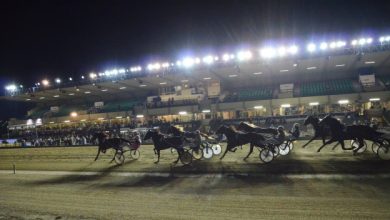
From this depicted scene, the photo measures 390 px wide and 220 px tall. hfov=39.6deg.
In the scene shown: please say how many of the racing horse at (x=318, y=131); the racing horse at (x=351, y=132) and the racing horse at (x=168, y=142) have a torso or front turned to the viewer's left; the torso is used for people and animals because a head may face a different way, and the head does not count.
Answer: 3

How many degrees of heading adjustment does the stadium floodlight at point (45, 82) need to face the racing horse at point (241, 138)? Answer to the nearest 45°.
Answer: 0° — it already faces it

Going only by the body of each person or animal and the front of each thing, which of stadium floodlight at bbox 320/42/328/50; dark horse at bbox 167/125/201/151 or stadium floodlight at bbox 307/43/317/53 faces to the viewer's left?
the dark horse

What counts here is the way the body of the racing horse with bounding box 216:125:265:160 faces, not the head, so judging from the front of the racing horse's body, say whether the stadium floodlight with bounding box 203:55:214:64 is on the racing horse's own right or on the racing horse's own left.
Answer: on the racing horse's own right

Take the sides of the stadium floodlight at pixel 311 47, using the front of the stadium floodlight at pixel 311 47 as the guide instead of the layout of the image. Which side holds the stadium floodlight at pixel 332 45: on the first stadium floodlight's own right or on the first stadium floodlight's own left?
on the first stadium floodlight's own left

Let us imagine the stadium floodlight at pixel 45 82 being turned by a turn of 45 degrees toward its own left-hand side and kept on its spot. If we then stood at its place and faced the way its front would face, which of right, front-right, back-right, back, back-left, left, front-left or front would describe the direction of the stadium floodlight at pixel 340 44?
front

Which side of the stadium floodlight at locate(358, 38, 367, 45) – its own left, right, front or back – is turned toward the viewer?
front

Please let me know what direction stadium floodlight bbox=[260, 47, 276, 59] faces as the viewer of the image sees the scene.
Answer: facing the viewer

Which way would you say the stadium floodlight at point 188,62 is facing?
toward the camera

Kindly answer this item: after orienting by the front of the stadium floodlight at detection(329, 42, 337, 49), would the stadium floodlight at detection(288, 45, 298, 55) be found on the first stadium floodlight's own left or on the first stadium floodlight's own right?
on the first stadium floodlight's own right

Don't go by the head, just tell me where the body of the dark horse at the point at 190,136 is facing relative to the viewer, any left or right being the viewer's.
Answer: facing to the left of the viewer

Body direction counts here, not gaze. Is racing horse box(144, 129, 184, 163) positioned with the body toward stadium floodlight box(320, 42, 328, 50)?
no

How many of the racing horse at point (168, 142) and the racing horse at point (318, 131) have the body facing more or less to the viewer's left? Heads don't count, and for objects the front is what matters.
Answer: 2

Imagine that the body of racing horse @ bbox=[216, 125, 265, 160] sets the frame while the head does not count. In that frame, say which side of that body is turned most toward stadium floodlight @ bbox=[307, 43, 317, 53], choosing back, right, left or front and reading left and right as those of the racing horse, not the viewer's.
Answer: right

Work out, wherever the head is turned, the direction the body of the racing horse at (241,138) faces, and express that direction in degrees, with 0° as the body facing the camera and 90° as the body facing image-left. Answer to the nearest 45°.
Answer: approximately 90°

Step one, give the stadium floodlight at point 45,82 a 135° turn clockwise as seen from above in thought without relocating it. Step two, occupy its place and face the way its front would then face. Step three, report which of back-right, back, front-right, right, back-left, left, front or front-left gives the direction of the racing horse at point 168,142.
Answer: back-left

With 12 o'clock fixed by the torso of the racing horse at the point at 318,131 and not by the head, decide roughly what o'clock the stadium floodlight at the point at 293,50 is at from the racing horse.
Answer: The stadium floodlight is roughly at 3 o'clock from the racing horse.

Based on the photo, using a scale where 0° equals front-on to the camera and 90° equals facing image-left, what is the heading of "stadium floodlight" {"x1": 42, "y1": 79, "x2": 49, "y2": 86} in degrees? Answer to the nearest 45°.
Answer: approximately 0°

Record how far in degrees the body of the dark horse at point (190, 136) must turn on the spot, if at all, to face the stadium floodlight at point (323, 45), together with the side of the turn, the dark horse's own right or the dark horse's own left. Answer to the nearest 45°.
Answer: approximately 135° to the dark horse's own right

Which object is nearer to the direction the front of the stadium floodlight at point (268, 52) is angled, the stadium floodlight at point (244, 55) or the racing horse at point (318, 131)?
the racing horse
